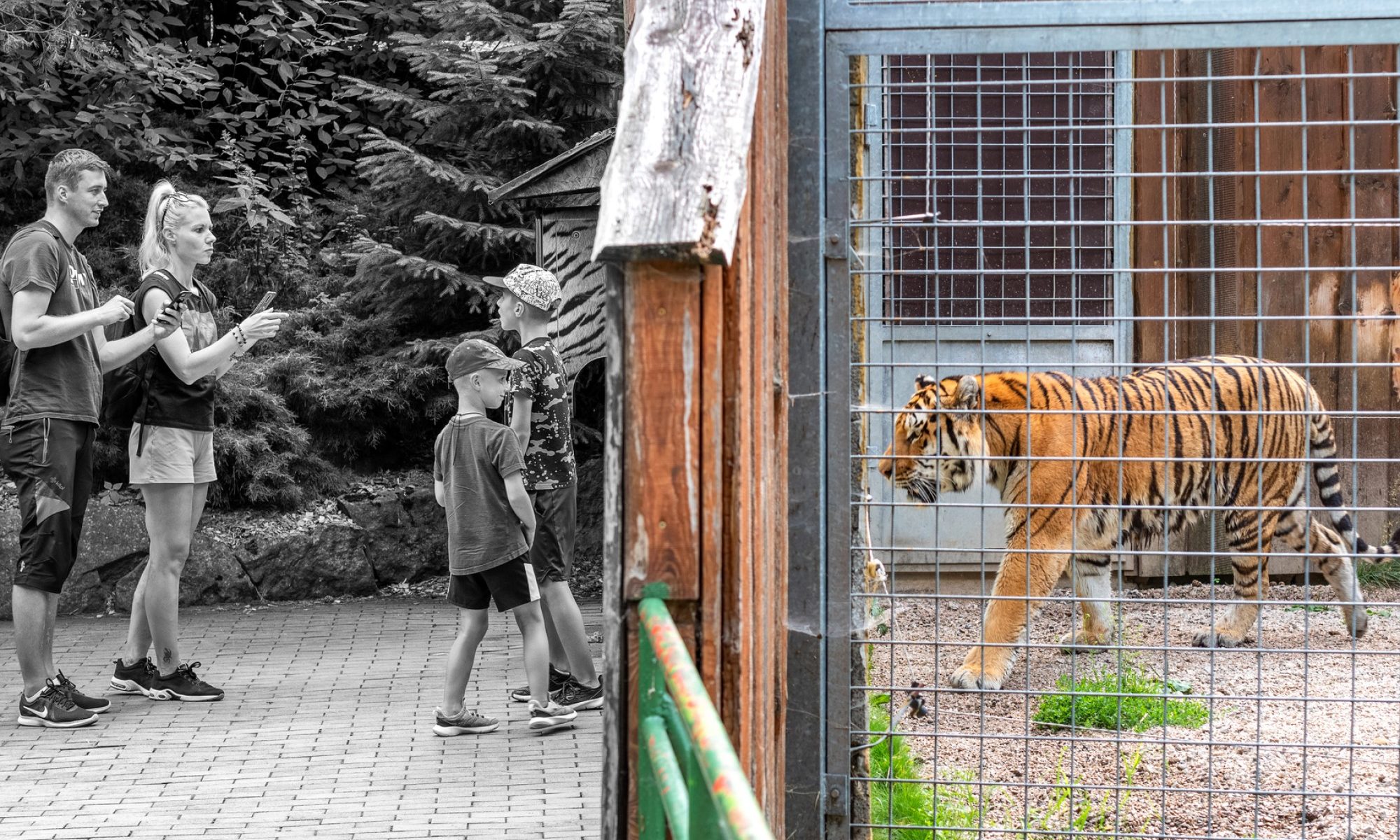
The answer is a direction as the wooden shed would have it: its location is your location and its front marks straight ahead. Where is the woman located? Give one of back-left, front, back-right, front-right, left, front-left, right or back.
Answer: front-right

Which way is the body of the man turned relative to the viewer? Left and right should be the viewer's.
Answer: facing to the right of the viewer

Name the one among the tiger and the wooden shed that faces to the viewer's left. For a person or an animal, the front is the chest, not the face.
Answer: the tiger

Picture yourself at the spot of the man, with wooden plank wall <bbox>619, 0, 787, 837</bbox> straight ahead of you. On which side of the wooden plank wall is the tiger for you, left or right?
left

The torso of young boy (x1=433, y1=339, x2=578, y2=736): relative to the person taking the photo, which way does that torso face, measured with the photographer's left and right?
facing away from the viewer and to the right of the viewer

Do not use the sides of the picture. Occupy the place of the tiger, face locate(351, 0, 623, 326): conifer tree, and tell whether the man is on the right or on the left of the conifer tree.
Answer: left

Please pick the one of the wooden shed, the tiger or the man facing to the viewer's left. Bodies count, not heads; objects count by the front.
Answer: the tiger

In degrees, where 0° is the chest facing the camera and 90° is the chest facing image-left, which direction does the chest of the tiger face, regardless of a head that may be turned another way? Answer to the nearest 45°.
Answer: approximately 90°

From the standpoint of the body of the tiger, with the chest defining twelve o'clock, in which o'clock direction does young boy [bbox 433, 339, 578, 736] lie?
The young boy is roughly at 11 o'clock from the tiger.

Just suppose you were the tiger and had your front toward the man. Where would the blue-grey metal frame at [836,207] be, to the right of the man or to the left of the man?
left

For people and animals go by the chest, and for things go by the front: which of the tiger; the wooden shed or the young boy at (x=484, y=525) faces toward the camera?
the wooden shed

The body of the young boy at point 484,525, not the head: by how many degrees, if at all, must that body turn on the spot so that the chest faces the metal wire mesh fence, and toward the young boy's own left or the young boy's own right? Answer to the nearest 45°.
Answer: approximately 45° to the young boy's own right

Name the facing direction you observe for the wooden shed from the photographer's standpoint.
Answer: facing the viewer

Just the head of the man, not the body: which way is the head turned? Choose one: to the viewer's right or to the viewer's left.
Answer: to the viewer's right

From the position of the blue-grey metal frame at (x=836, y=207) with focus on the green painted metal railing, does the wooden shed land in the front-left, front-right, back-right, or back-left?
back-right
